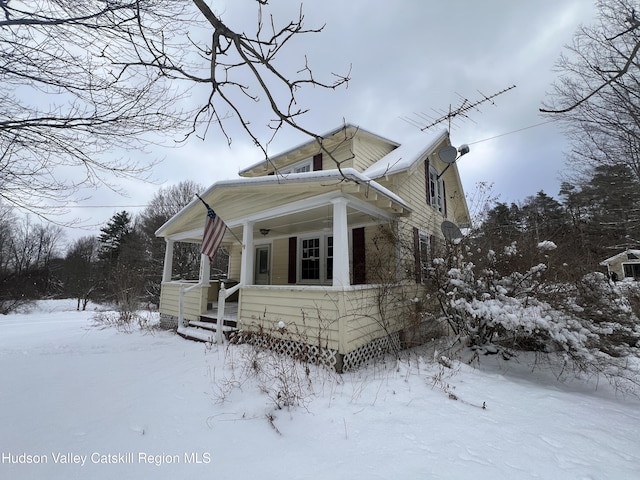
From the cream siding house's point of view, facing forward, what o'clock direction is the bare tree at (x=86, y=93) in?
The bare tree is roughly at 12 o'clock from the cream siding house.

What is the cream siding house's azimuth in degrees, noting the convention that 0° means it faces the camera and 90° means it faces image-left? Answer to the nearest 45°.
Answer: approximately 45°

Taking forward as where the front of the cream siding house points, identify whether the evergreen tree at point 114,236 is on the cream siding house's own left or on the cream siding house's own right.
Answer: on the cream siding house's own right

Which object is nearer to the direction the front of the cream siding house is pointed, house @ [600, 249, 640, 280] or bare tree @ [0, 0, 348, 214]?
the bare tree

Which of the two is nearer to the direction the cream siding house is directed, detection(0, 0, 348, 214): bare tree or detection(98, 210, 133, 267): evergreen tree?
the bare tree

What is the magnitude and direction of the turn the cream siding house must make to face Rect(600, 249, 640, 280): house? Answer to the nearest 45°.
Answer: approximately 180°

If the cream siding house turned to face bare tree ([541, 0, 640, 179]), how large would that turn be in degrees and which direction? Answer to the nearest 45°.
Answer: approximately 135° to its left
